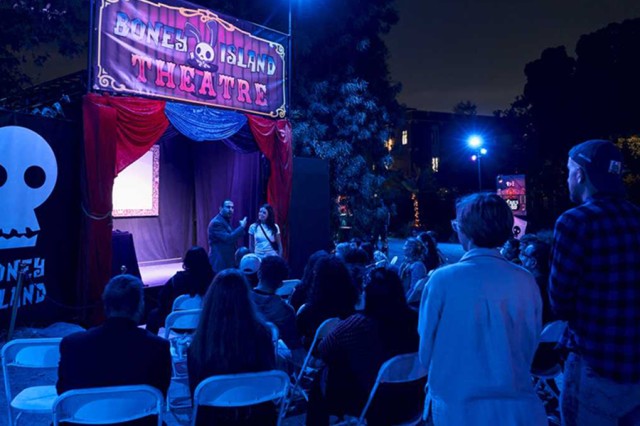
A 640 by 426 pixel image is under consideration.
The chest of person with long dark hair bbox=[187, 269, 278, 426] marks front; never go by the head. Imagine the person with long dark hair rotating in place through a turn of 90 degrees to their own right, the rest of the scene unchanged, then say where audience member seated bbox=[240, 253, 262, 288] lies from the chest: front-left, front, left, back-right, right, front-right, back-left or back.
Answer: left

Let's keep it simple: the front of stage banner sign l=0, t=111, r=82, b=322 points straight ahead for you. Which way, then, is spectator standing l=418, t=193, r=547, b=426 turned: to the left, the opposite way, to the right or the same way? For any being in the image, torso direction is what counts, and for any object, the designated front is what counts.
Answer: the opposite way

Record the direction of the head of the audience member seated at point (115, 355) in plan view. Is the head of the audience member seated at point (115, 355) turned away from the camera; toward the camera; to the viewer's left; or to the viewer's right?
away from the camera

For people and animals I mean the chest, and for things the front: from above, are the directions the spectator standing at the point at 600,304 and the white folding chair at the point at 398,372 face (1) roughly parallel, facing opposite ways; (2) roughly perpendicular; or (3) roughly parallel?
roughly parallel

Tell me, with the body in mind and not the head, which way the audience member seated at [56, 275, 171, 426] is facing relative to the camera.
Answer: away from the camera

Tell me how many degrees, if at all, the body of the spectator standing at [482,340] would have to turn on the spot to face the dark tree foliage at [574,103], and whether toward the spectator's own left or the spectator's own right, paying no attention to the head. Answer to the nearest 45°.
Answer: approximately 45° to the spectator's own right

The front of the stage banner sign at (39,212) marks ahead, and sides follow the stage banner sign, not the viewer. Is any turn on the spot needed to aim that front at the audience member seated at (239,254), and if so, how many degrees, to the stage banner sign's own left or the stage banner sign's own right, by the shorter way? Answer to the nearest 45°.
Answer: approximately 90° to the stage banner sign's own left

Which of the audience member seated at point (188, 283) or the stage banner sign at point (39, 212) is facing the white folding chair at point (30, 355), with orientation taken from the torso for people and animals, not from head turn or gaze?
the stage banner sign

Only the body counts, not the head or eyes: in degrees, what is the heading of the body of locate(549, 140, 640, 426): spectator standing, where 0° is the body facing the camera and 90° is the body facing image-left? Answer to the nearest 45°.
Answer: approximately 135°

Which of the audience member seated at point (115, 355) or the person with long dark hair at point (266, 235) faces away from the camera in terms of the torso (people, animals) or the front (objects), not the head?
the audience member seated

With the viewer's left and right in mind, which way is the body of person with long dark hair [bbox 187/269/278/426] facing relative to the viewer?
facing away from the viewer

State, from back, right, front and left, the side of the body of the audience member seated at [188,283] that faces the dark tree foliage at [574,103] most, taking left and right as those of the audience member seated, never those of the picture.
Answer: right

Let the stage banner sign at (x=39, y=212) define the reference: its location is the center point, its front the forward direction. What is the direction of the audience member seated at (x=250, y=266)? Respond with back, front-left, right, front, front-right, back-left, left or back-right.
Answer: front-left

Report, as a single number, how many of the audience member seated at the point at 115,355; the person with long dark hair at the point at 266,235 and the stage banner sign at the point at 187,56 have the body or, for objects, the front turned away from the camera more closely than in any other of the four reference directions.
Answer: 1

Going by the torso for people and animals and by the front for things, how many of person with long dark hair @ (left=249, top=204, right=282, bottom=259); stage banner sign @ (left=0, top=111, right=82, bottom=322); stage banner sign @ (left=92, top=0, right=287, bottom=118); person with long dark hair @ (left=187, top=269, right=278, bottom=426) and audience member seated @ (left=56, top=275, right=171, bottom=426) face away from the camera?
2

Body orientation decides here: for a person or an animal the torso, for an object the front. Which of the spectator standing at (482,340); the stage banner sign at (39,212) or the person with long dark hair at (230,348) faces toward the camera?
the stage banner sign

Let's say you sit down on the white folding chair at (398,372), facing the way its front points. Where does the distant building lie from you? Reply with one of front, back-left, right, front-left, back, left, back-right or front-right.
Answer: front-right

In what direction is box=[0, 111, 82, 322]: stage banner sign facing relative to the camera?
toward the camera

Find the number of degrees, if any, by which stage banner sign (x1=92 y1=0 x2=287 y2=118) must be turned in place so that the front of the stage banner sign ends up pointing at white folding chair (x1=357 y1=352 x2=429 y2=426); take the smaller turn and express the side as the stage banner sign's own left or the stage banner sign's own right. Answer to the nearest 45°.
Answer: approximately 45° to the stage banner sign's own right

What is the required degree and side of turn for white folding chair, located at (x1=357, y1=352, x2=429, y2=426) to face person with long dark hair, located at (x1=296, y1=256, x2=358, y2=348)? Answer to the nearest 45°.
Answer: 0° — it already faces them
